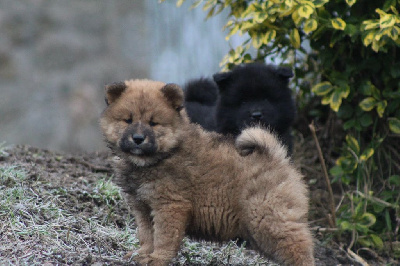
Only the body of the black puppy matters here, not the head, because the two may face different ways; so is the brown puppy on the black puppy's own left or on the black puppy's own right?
on the black puppy's own right

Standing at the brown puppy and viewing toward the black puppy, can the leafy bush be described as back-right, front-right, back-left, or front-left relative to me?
front-right

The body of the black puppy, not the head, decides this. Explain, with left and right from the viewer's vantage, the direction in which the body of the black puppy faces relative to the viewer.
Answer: facing the viewer and to the right of the viewer
